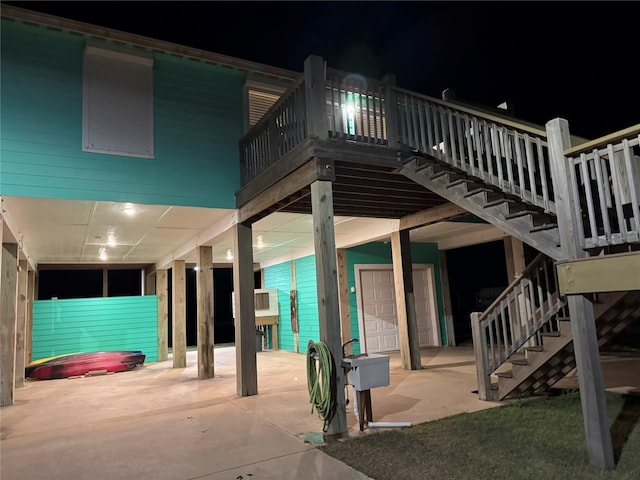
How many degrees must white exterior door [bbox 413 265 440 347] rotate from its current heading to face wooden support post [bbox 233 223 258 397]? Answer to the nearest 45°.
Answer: approximately 45° to its right

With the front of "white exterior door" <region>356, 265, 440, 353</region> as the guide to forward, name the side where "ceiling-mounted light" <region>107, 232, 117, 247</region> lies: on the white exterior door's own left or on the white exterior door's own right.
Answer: on the white exterior door's own right

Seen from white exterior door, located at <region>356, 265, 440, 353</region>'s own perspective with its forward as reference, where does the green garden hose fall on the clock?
The green garden hose is roughly at 12 o'clock from the white exterior door.

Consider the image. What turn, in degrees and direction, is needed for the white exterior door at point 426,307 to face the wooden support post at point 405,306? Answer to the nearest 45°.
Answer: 0° — it already faces it

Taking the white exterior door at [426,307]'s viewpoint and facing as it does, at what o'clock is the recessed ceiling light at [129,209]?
The recessed ceiling light is roughly at 1 o'clock from the white exterior door.

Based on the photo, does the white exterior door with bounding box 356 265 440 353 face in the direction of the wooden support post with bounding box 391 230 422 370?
yes

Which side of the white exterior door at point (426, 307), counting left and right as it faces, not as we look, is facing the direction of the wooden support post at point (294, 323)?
right

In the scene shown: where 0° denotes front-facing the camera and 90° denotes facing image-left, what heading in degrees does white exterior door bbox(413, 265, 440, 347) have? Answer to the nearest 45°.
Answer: approximately 0°

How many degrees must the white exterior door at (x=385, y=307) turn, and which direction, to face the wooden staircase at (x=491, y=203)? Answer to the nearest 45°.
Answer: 0° — it already faces it
